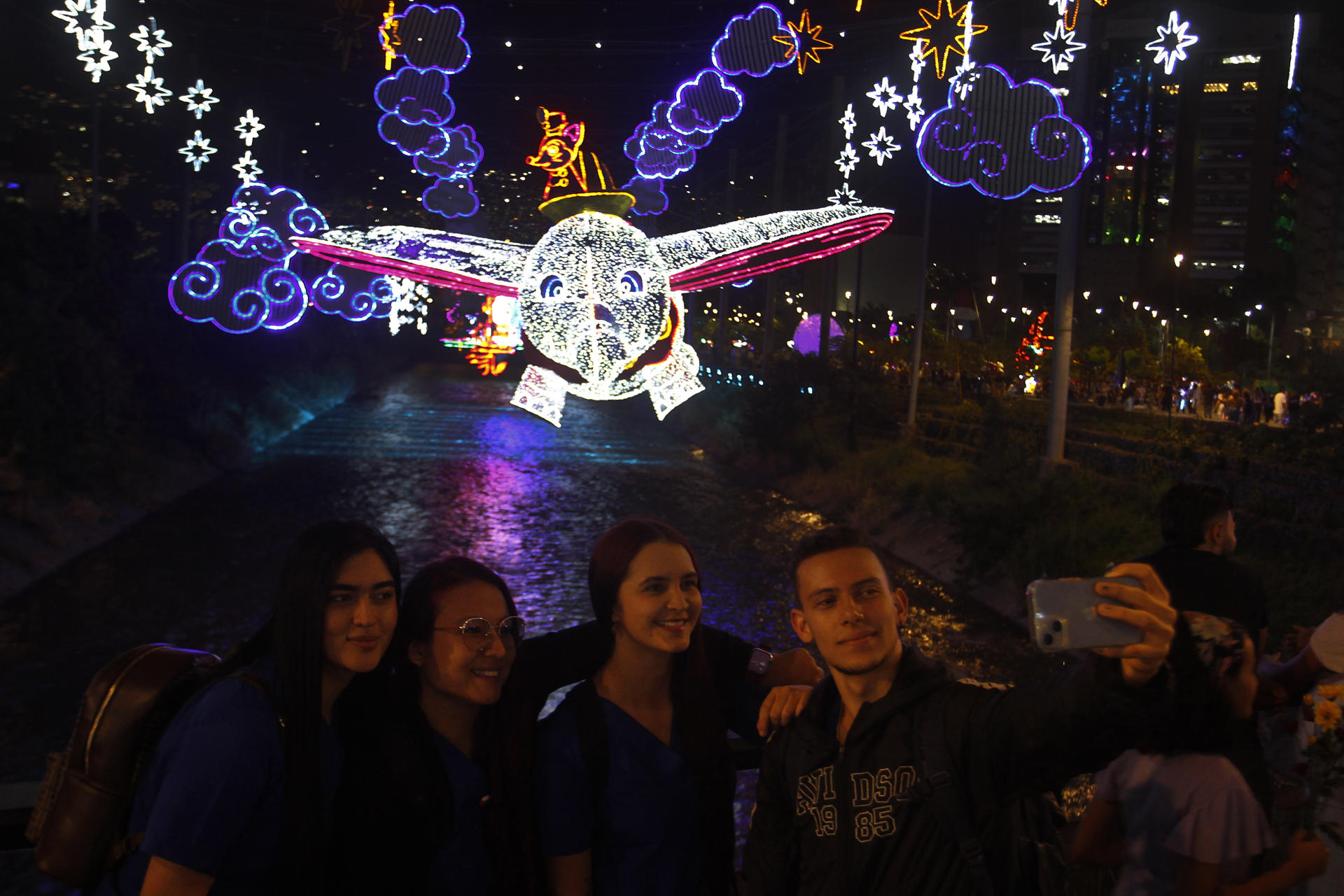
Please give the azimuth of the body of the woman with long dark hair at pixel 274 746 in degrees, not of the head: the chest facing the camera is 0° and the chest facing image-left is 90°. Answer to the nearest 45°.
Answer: approximately 315°

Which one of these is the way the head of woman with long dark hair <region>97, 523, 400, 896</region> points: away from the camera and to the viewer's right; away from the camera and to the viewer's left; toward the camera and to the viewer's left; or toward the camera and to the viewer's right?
toward the camera and to the viewer's right

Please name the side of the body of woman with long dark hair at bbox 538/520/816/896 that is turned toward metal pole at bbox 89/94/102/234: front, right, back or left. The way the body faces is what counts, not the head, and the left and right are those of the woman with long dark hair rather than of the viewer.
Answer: back

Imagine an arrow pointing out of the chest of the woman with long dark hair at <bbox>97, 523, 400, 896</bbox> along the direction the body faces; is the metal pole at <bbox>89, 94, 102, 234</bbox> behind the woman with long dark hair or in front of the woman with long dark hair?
behind

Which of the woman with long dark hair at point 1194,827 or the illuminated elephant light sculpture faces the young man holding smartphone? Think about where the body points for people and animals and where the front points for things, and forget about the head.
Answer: the illuminated elephant light sculpture

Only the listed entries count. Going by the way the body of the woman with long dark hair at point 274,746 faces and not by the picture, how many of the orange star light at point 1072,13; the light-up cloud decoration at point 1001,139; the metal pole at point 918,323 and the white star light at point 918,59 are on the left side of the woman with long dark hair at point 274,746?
4

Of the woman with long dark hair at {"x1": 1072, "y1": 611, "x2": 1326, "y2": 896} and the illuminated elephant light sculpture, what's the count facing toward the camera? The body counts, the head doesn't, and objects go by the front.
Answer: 1

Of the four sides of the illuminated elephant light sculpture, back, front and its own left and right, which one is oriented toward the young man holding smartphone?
front

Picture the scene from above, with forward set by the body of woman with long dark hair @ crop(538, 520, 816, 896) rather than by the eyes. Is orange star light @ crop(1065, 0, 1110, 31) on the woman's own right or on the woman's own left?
on the woman's own left

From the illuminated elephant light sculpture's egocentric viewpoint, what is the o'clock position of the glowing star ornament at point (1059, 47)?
The glowing star ornament is roughly at 8 o'clock from the illuminated elephant light sculpture.
